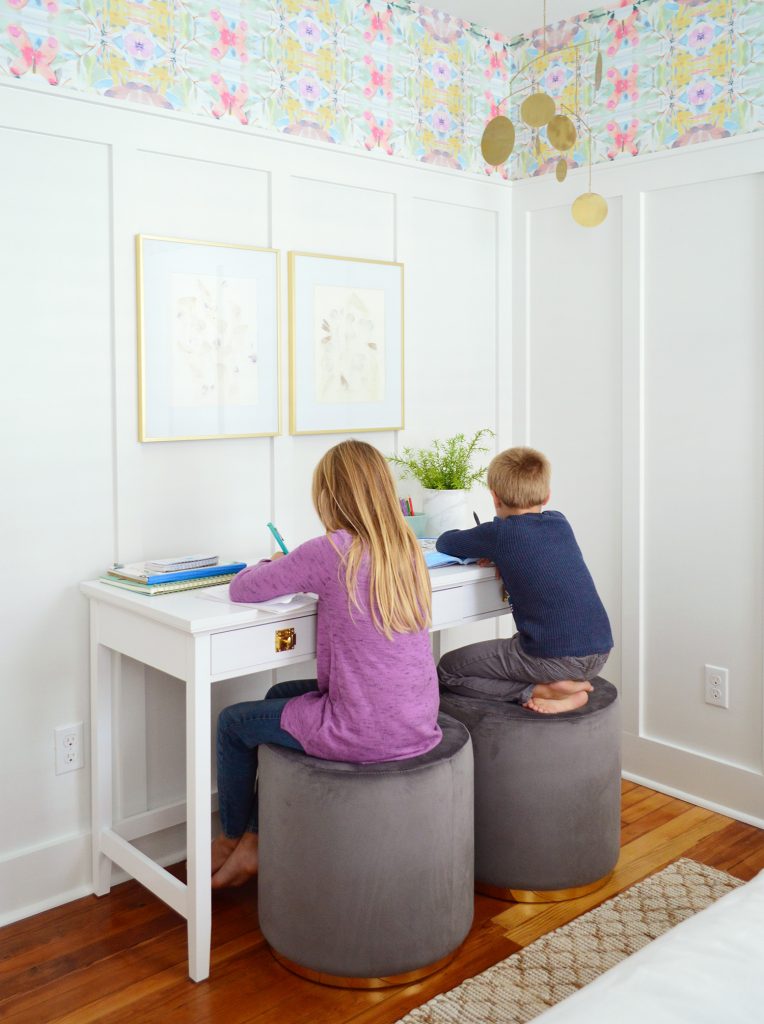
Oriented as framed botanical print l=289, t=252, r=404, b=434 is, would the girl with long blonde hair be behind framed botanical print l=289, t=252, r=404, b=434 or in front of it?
in front

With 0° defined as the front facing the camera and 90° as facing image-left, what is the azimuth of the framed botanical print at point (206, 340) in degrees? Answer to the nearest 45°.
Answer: approximately 315°

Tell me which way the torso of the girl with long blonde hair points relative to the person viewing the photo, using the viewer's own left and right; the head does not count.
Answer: facing away from the viewer and to the left of the viewer

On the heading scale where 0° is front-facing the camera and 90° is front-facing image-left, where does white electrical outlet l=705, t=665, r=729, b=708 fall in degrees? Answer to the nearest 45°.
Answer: approximately 45°

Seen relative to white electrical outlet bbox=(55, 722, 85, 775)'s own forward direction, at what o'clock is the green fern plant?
The green fern plant is roughly at 10 o'clock from the white electrical outlet.

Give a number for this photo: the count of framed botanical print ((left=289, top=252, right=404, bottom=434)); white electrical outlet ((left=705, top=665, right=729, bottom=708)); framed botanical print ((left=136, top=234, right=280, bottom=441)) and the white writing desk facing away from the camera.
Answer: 0

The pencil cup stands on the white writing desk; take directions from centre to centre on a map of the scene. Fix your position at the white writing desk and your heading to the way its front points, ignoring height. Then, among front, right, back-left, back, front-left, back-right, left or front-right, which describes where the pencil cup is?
left

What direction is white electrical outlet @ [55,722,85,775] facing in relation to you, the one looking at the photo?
facing the viewer and to the right of the viewer

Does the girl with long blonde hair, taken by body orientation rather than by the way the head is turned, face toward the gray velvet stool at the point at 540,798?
no

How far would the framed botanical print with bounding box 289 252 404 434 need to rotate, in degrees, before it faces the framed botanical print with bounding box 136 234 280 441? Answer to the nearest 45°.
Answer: approximately 90° to its right

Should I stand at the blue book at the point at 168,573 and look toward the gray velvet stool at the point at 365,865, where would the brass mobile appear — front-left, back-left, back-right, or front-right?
front-left

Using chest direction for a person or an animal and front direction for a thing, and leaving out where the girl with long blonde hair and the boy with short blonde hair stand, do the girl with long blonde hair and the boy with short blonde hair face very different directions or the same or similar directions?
same or similar directions

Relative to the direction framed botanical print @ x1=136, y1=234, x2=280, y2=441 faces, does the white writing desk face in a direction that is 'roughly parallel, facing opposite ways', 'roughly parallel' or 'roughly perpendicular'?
roughly parallel

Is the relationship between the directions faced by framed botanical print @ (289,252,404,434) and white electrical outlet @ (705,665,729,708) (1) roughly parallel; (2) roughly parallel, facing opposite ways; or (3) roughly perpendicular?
roughly perpendicular

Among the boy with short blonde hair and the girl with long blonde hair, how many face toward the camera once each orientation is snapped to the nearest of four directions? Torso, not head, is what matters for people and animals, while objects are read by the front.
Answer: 0

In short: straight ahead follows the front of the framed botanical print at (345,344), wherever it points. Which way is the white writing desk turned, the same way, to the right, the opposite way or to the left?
the same way
